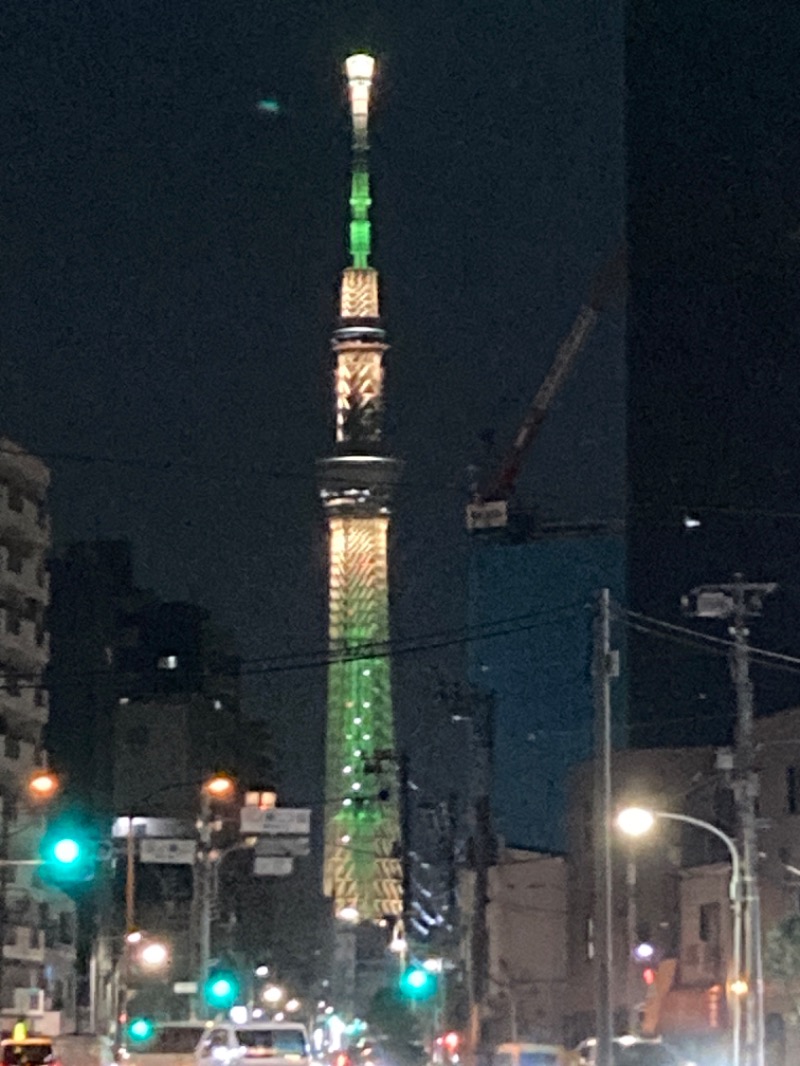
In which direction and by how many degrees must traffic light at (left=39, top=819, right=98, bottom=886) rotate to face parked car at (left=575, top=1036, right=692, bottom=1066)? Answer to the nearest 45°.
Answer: approximately 90° to its left

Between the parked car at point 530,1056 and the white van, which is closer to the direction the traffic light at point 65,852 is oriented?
the white van

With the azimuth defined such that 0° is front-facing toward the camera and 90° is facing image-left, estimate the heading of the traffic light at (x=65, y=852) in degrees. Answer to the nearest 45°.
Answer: approximately 0°
